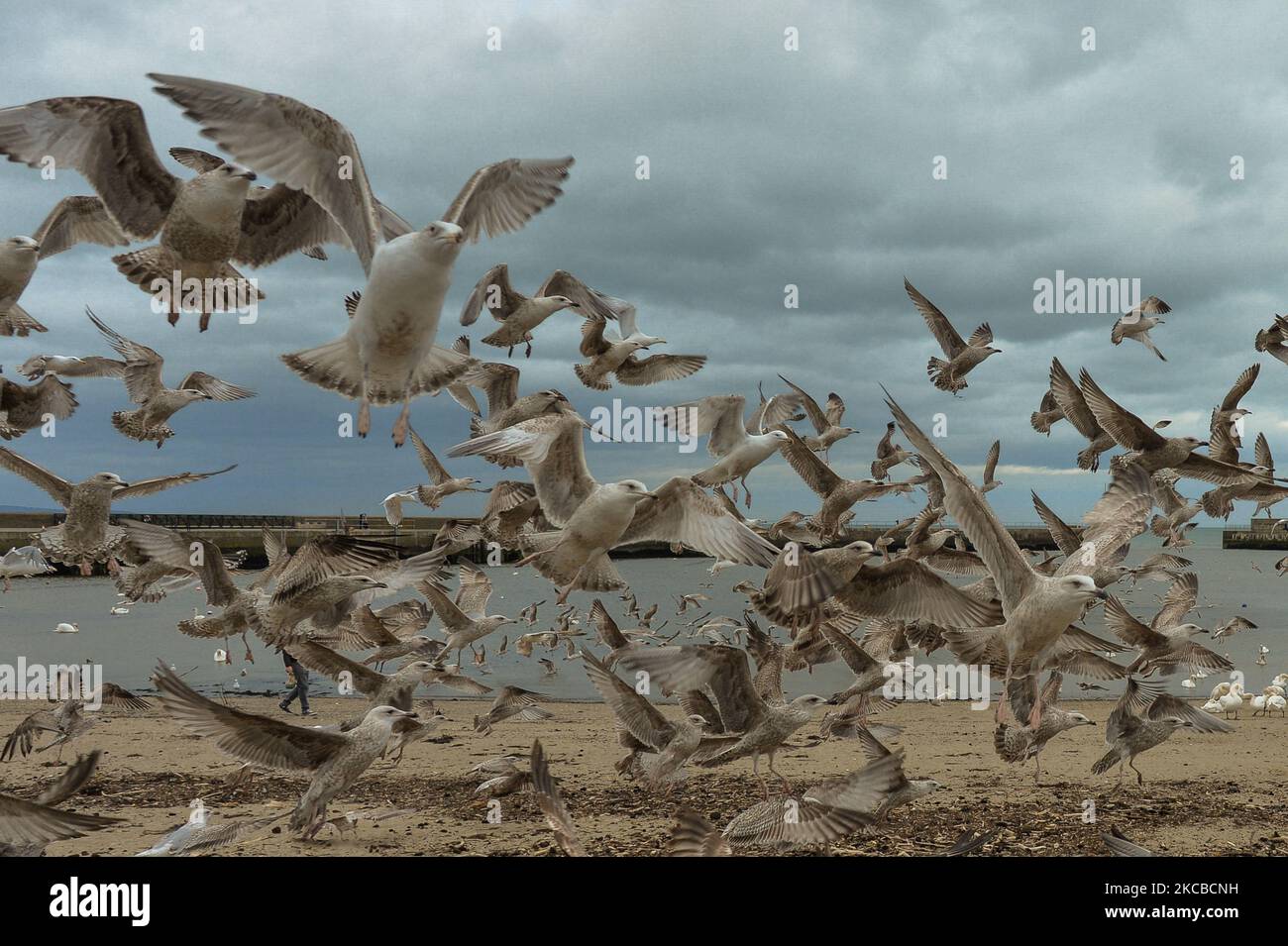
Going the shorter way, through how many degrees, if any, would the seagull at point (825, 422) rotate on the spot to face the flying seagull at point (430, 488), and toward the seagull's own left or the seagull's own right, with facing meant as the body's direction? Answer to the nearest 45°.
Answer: approximately 135° to the seagull's own right

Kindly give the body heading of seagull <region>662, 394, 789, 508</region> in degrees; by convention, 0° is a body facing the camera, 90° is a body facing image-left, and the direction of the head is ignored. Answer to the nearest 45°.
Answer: approximately 270°

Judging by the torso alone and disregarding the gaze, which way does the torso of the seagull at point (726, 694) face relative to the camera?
to the viewer's right

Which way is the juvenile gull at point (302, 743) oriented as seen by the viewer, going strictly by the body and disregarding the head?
to the viewer's right

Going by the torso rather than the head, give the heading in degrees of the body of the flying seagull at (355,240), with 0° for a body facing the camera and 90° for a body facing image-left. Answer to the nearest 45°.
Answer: approximately 315°

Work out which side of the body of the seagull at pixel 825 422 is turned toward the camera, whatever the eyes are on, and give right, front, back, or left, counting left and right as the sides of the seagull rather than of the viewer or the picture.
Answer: right

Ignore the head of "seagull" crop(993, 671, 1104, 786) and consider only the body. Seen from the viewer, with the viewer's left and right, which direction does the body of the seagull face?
facing to the right of the viewer
